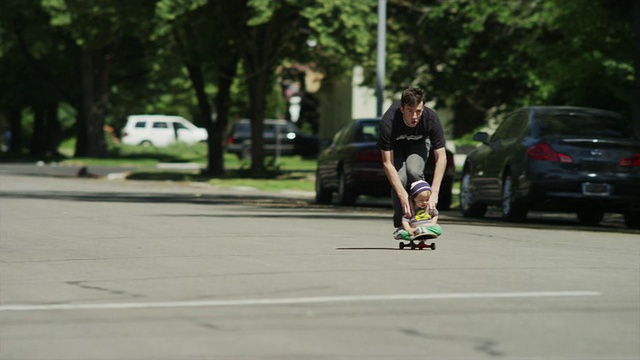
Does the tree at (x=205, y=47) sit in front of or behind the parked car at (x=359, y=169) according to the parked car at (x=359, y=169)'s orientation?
in front

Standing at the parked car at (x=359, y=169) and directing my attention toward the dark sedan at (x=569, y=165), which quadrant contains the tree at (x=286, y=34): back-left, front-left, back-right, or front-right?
back-left

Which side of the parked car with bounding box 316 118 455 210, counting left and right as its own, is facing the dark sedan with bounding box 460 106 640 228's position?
back

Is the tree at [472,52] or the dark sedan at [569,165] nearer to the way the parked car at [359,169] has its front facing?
the tree

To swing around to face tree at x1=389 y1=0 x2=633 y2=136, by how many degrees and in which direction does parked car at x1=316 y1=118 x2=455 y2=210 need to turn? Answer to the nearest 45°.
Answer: approximately 45° to its right

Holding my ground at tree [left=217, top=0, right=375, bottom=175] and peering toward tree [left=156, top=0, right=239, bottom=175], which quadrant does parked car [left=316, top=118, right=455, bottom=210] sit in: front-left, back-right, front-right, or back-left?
back-left

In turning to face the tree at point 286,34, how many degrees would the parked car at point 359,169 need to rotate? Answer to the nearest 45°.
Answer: approximately 45° to its right

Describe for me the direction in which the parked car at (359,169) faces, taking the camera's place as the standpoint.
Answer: facing away from the viewer and to the left of the viewer
